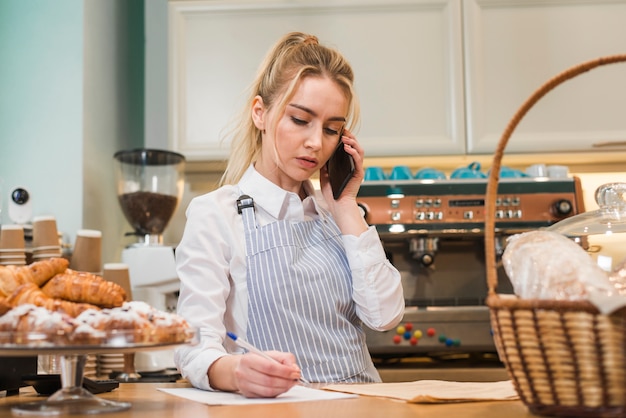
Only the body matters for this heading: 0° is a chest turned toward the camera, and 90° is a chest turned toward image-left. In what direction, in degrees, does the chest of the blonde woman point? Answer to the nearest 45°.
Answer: approximately 315°

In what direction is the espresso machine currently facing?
toward the camera

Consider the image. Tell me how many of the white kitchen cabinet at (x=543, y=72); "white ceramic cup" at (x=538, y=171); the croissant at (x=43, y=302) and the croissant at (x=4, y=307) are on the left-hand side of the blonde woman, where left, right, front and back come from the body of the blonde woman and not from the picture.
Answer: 2

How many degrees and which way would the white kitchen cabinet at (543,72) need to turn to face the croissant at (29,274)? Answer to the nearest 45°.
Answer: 0° — it already faces it

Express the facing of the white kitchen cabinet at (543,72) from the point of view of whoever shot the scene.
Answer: facing the viewer

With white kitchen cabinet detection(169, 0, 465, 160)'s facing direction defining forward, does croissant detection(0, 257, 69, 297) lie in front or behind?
in front

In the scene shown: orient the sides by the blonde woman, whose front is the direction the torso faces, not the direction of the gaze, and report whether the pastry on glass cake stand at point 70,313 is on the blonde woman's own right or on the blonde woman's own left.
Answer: on the blonde woman's own right

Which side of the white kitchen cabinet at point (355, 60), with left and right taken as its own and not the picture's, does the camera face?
front

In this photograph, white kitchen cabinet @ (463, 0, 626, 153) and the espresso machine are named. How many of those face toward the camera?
2

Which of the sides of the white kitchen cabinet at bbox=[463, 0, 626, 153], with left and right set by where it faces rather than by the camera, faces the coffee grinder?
right

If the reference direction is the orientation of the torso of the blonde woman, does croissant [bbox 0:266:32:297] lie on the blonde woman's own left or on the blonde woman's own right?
on the blonde woman's own right

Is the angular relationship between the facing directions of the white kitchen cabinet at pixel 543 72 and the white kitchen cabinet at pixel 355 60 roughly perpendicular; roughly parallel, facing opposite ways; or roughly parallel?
roughly parallel
